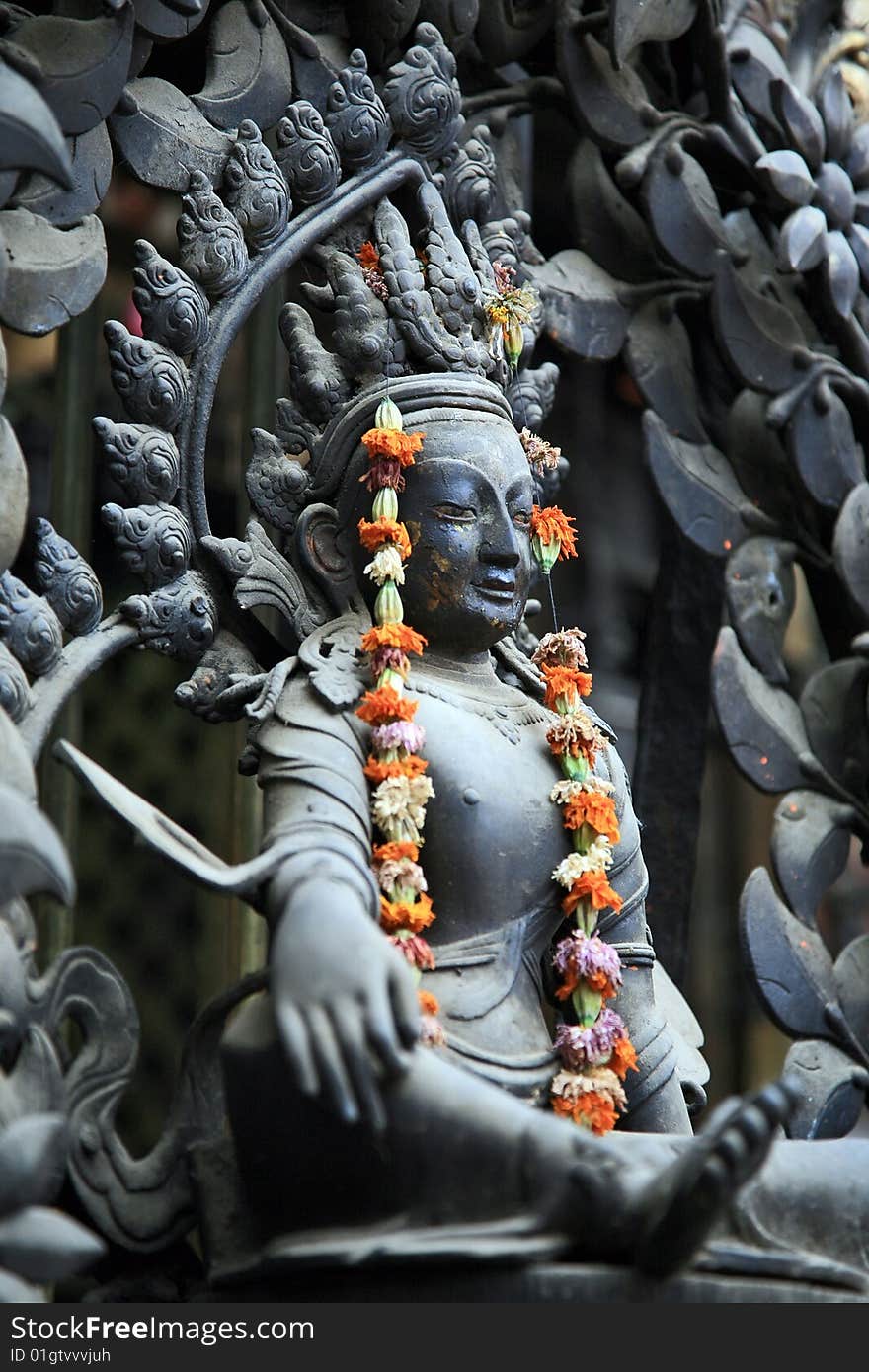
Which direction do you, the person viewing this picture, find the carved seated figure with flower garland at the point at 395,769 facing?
facing the viewer and to the right of the viewer
